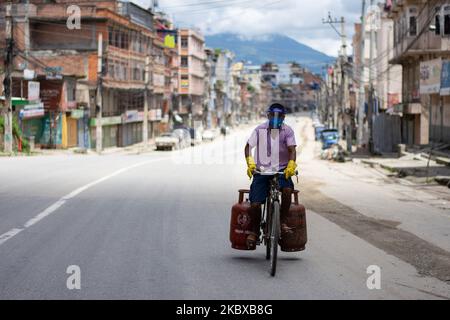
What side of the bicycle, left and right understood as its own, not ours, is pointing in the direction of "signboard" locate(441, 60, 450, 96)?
back

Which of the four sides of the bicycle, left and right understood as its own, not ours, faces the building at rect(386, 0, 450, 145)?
back

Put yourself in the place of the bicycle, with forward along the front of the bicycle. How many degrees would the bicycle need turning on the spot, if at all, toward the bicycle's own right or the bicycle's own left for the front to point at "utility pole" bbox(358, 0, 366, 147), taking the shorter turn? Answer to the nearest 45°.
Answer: approximately 180°

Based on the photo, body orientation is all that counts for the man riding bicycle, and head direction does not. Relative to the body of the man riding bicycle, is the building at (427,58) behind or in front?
behind

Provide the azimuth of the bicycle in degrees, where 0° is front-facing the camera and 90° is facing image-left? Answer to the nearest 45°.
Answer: approximately 0°

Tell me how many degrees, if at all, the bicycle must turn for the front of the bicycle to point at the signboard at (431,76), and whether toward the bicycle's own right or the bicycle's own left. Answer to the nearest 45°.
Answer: approximately 180°
